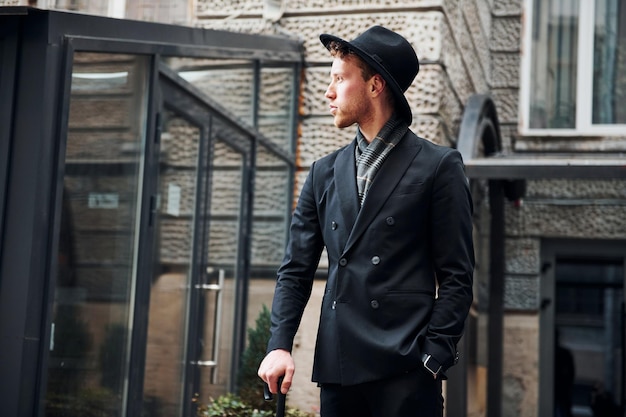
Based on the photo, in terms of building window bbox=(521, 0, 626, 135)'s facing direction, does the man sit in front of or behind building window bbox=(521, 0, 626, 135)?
in front

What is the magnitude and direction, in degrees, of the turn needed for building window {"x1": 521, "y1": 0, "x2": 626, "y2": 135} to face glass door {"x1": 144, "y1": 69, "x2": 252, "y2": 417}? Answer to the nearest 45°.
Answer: approximately 45° to its right

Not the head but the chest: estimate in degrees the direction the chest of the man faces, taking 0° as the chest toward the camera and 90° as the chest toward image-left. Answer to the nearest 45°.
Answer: approximately 45°

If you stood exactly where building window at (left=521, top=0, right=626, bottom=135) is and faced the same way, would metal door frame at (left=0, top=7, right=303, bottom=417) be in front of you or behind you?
in front

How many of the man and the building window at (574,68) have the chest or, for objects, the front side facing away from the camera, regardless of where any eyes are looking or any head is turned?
0

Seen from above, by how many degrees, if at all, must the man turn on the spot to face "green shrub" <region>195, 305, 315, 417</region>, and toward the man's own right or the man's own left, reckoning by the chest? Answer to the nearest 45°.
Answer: approximately 135° to the man's own right

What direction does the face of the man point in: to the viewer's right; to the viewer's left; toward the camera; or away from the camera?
to the viewer's left
